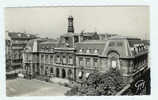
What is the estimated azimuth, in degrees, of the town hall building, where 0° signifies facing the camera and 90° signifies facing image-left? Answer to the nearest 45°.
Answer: approximately 45°
